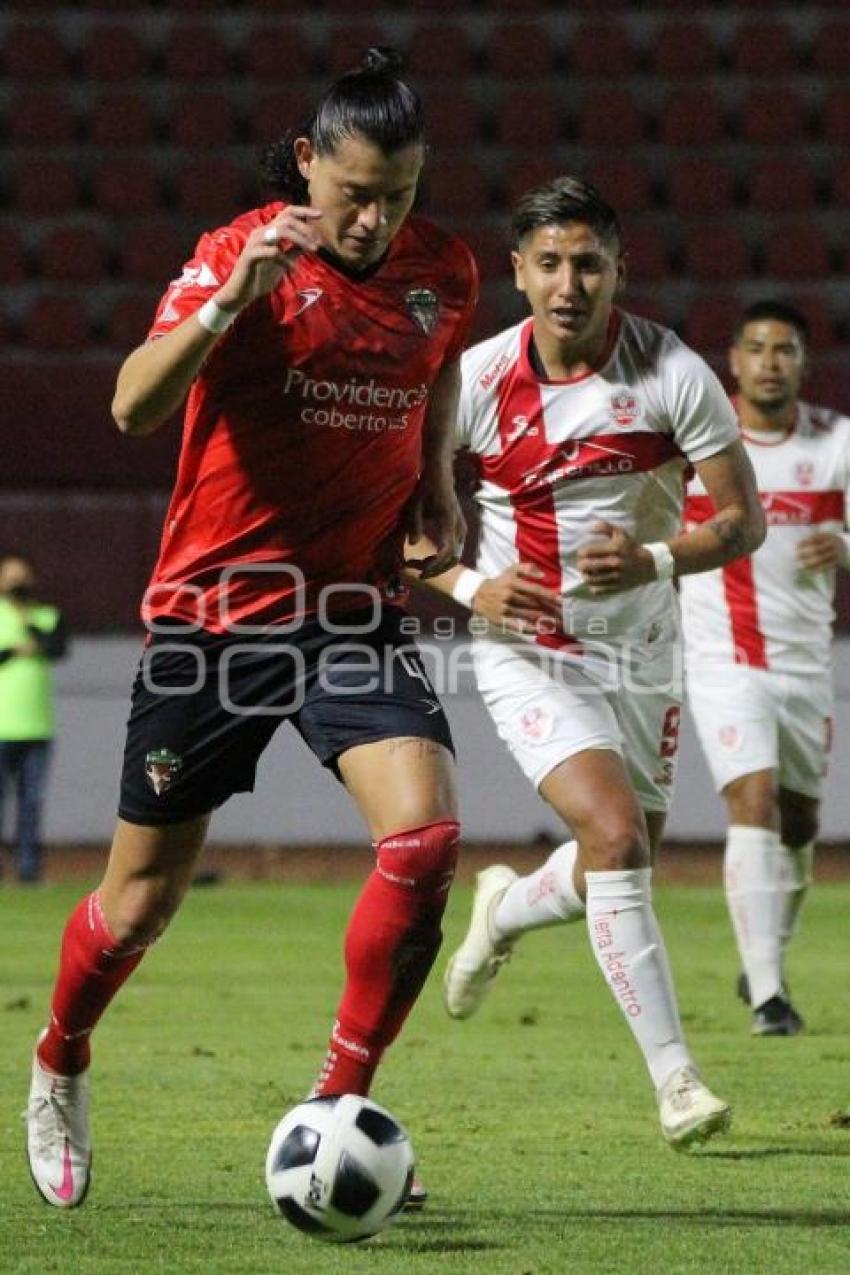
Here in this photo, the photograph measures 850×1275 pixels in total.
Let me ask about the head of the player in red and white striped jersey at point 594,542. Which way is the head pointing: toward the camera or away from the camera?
toward the camera

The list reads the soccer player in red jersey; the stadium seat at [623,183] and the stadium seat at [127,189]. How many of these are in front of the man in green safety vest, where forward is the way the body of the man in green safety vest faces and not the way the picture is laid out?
1

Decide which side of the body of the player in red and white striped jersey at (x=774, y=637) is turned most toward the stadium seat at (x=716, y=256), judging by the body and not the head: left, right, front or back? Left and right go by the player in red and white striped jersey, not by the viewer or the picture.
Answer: back

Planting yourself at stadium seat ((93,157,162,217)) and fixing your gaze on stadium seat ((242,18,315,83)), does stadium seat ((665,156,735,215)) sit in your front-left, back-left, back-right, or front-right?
front-right

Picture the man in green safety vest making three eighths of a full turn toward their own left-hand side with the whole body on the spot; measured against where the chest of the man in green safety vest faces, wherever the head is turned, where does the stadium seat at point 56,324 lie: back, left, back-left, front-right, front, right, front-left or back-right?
front-left

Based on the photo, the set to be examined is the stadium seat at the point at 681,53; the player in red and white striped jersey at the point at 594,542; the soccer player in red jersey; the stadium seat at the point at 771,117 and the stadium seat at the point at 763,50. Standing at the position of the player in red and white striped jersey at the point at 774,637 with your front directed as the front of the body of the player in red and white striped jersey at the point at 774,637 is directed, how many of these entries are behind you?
3

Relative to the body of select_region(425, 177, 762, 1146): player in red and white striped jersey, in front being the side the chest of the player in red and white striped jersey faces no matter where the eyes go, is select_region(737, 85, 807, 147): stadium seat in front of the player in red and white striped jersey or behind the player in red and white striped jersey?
behind

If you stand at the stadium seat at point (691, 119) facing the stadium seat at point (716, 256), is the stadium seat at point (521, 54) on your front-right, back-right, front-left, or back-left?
back-right

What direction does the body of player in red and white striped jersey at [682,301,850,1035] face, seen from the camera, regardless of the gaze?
toward the camera

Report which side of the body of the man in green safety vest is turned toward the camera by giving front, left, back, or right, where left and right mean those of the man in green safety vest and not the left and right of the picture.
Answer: front

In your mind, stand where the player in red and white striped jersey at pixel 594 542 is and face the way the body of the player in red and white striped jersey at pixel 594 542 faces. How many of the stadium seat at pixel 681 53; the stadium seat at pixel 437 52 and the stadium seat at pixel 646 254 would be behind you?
3

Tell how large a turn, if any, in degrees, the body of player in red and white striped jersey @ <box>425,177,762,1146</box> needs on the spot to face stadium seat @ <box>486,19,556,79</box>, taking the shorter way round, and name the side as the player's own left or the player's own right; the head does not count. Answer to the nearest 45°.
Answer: approximately 180°

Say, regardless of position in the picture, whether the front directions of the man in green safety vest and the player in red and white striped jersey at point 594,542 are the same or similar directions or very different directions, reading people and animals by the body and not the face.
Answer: same or similar directions

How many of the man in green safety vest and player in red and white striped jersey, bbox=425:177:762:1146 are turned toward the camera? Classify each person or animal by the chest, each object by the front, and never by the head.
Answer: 2

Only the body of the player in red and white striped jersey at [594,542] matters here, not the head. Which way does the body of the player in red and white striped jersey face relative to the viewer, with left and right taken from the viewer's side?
facing the viewer

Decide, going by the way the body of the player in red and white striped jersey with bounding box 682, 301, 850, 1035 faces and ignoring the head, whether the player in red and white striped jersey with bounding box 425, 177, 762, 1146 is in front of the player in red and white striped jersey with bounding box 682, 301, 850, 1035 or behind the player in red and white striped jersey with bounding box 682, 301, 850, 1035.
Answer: in front
